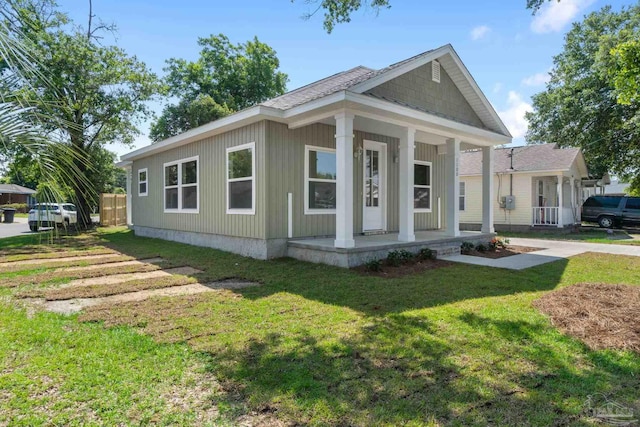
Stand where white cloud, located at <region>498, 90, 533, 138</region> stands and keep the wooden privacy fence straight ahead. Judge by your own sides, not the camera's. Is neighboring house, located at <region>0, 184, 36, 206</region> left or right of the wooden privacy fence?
right

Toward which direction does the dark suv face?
to the viewer's right

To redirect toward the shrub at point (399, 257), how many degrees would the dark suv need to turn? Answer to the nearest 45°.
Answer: approximately 90° to its right

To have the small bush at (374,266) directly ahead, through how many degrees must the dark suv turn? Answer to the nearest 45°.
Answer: approximately 90° to its right

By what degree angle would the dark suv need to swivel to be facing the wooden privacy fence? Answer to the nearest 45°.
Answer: approximately 135° to its right
